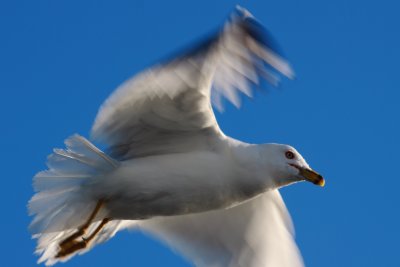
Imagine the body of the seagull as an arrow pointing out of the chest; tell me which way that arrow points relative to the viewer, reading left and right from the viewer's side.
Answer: facing to the right of the viewer
